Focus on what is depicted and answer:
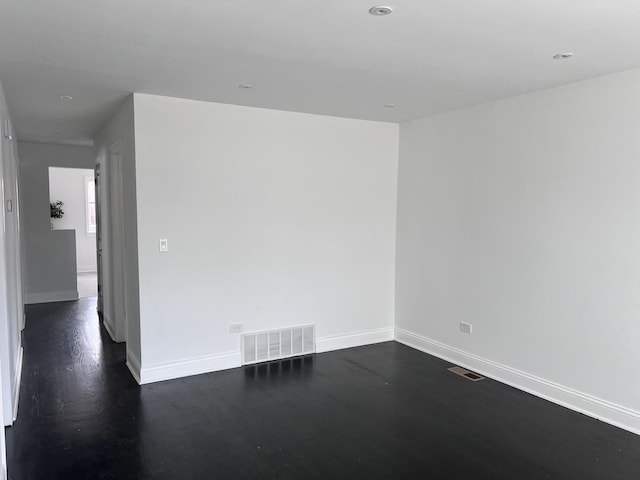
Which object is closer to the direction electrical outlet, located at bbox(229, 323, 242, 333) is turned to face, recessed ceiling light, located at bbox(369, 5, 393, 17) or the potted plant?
the recessed ceiling light

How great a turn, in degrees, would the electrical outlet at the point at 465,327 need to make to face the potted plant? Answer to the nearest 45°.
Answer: approximately 45° to its right

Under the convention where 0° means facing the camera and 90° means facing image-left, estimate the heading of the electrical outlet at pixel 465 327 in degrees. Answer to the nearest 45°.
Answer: approximately 45°

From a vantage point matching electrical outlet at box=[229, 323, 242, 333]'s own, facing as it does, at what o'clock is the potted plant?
The potted plant is roughly at 5 o'clock from the electrical outlet.

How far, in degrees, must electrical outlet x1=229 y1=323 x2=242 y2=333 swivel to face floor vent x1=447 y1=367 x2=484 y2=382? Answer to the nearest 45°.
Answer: approximately 90° to its left

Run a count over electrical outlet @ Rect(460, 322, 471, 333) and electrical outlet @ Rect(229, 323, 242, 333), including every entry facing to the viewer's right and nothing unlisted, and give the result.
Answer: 0

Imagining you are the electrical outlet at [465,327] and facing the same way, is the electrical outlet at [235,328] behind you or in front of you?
in front

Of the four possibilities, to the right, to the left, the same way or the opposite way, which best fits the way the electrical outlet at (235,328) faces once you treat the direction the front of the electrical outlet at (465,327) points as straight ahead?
to the left

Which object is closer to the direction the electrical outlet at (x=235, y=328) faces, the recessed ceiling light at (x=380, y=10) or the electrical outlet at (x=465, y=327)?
the recessed ceiling light

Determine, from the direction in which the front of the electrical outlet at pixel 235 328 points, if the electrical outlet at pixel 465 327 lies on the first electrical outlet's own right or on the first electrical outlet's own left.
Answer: on the first electrical outlet's own left

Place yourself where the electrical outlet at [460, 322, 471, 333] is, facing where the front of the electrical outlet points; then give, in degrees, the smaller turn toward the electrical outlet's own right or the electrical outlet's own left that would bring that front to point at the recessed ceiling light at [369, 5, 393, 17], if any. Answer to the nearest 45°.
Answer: approximately 45° to the electrical outlet's own left

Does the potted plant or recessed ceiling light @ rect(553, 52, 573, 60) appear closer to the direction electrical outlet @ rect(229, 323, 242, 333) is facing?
the recessed ceiling light

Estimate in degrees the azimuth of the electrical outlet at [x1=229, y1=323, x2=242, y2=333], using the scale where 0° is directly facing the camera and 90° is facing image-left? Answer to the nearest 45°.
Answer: approximately 0°
